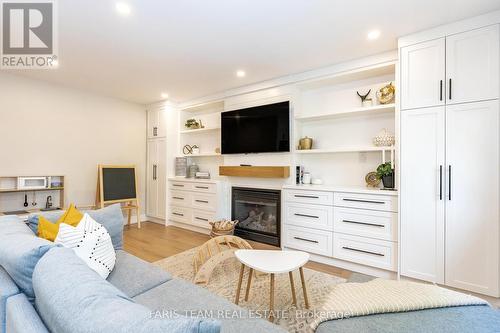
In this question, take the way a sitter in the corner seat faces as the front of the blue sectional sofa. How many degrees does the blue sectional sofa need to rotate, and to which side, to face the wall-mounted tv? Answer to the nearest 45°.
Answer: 0° — it already faces it

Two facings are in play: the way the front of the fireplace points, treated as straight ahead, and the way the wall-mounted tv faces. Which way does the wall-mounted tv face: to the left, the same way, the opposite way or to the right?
the same way

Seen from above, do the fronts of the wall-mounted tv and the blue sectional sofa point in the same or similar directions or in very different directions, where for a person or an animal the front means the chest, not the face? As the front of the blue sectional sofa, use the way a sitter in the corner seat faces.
very different directions

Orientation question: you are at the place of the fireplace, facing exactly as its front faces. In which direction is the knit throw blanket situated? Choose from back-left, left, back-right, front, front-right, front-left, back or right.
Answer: front-left

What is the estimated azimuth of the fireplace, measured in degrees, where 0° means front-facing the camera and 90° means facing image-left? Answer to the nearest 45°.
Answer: approximately 45°

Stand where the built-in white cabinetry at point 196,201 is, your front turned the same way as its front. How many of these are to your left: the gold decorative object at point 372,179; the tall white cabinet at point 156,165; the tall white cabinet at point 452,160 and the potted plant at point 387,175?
3

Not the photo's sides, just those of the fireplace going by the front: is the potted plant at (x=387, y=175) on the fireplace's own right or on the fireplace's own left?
on the fireplace's own left

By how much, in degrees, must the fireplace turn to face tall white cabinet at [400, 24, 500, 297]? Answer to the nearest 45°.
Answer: approximately 90° to its left

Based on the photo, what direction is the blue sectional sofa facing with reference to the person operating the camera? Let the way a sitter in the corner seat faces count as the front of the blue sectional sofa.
facing away from the viewer and to the right of the viewer

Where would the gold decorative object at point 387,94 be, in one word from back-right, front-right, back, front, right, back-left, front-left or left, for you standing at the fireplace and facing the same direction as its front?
left

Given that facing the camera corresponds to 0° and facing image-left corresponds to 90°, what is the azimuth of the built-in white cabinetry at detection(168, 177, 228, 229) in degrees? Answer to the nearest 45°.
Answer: approximately 45°

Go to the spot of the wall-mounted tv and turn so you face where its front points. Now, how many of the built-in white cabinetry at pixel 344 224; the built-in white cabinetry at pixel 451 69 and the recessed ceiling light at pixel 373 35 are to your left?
3

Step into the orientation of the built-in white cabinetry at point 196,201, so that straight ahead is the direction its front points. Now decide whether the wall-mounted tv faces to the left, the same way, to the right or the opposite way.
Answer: the same way

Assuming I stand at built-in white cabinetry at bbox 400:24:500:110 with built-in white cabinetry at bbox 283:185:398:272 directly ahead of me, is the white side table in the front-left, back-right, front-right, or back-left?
front-left

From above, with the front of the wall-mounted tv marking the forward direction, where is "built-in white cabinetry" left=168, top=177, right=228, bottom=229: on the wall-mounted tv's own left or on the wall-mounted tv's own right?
on the wall-mounted tv's own right

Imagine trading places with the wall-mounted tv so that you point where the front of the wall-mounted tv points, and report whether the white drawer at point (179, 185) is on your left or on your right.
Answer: on your right

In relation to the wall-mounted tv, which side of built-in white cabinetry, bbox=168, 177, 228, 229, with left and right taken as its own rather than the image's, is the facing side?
left

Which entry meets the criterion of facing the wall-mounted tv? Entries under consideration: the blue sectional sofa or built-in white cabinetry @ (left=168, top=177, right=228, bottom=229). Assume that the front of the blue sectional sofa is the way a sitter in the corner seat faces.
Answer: the blue sectional sofa

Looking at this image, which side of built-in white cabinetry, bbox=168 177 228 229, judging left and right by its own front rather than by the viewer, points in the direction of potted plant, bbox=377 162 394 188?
left

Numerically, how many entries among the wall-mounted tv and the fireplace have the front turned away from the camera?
0

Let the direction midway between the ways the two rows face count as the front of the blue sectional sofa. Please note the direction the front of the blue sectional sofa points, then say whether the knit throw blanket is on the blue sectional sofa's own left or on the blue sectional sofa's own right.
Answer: on the blue sectional sofa's own right

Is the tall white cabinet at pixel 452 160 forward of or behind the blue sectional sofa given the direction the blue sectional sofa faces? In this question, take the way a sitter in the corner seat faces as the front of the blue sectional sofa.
forward

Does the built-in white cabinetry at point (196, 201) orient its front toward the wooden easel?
no
